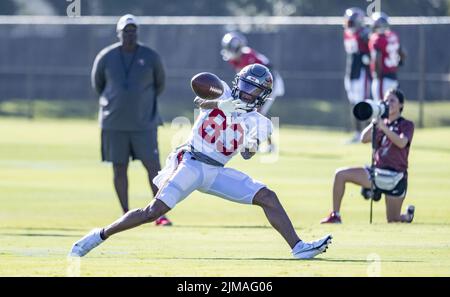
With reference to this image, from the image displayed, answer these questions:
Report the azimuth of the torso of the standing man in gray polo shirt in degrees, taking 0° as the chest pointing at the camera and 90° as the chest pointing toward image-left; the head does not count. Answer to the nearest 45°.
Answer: approximately 0°

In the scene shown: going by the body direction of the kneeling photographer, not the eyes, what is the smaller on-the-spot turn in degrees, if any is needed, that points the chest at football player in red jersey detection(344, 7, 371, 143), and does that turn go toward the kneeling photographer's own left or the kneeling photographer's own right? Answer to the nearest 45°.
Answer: approximately 135° to the kneeling photographer's own right

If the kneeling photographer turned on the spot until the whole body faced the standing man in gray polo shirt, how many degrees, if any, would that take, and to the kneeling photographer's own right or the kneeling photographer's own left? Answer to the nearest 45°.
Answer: approximately 45° to the kneeling photographer's own right

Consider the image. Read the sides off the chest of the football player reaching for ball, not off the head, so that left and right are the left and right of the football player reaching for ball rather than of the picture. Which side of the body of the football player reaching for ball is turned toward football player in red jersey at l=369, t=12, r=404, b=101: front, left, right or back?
back

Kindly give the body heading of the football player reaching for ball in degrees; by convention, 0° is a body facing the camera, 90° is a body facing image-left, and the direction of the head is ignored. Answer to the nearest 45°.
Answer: approximately 0°

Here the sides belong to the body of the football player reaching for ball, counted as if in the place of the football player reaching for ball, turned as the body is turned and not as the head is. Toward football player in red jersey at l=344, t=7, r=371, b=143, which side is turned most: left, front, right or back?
back
